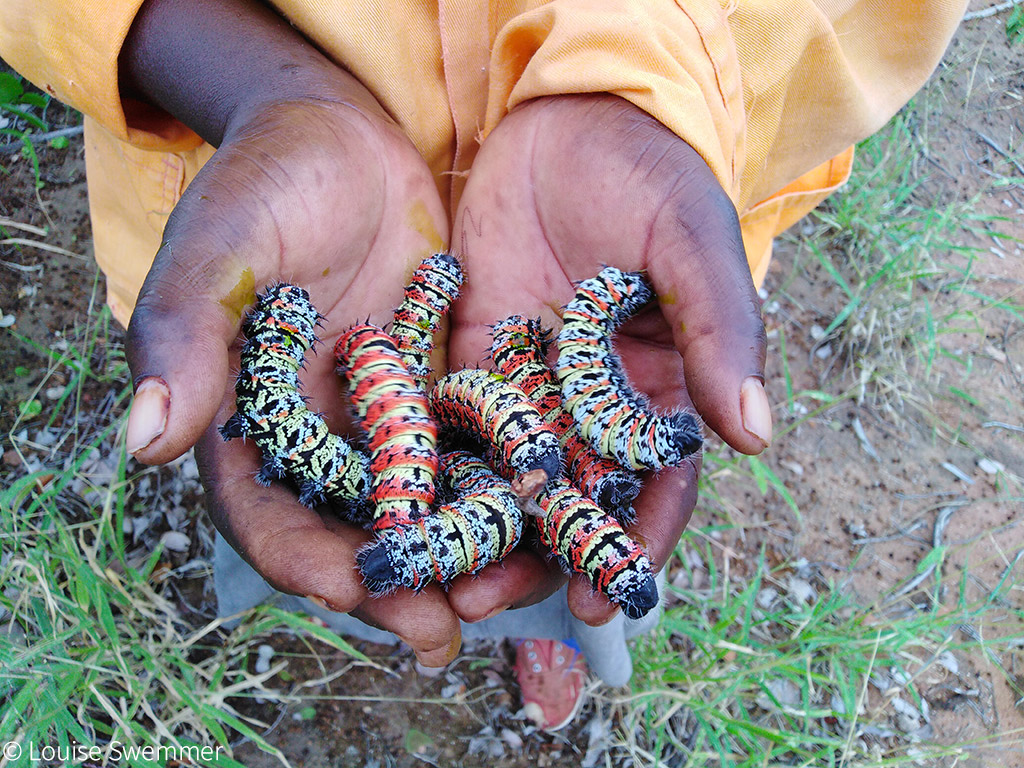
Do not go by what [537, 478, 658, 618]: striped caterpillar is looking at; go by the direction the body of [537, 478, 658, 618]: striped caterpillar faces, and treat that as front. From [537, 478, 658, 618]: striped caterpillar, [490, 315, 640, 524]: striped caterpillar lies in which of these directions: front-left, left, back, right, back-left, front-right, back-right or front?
back-left

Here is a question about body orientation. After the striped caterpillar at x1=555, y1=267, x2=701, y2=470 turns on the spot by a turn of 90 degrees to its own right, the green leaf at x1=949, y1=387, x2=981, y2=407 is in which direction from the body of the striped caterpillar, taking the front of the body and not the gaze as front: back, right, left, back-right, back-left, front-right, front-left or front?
back-left

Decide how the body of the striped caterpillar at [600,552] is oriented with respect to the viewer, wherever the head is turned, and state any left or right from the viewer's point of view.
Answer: facing the viewer and to the right of the viewer

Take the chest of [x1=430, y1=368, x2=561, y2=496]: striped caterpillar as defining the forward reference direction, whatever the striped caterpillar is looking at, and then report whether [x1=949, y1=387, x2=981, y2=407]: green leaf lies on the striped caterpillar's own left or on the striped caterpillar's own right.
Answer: on the striped caterpillar's own left

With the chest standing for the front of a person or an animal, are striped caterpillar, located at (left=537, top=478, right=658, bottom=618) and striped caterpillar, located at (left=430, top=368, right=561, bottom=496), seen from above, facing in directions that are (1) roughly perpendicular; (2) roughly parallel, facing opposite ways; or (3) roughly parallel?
roughly parallel

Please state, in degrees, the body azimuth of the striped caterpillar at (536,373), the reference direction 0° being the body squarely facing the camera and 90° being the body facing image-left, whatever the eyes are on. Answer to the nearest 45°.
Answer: approximately 315°

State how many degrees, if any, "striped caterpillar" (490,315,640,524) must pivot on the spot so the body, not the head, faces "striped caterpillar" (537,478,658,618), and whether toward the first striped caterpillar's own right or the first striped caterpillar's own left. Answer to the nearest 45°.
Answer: approximately 45° to the first striped caterpillar's own right

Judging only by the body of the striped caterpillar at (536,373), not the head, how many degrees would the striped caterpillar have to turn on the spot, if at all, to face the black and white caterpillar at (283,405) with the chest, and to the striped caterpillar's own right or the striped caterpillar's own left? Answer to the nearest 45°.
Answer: approximately 90° to the striped caterpillar's own right

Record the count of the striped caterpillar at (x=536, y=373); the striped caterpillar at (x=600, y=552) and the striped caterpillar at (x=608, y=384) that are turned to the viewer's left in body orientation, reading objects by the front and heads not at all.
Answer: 0

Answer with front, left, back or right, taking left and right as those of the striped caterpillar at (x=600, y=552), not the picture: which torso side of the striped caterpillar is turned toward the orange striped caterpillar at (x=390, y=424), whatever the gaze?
back

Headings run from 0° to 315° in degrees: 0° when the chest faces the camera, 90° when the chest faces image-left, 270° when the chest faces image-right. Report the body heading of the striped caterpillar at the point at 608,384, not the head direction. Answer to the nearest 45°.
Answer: approximately 270°

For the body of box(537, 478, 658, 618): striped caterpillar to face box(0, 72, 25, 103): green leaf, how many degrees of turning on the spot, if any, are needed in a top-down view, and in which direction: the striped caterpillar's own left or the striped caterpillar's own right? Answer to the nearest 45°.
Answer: approximately 180°
